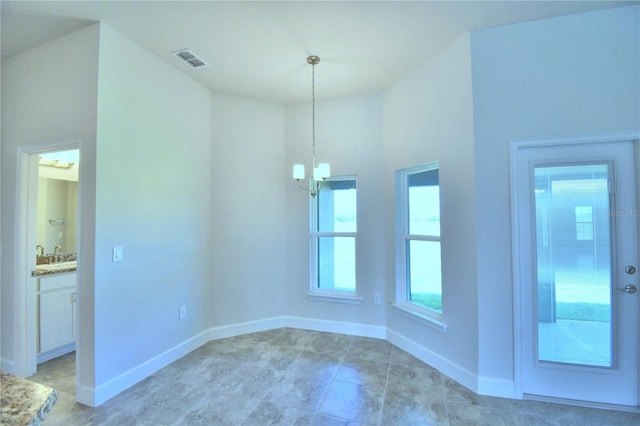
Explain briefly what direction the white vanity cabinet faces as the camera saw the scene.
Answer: facing the viewer and to the right of the viewer

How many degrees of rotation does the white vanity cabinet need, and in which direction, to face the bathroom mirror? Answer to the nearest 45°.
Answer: approximately 135° to its left

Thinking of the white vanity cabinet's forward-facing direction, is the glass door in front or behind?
in front
